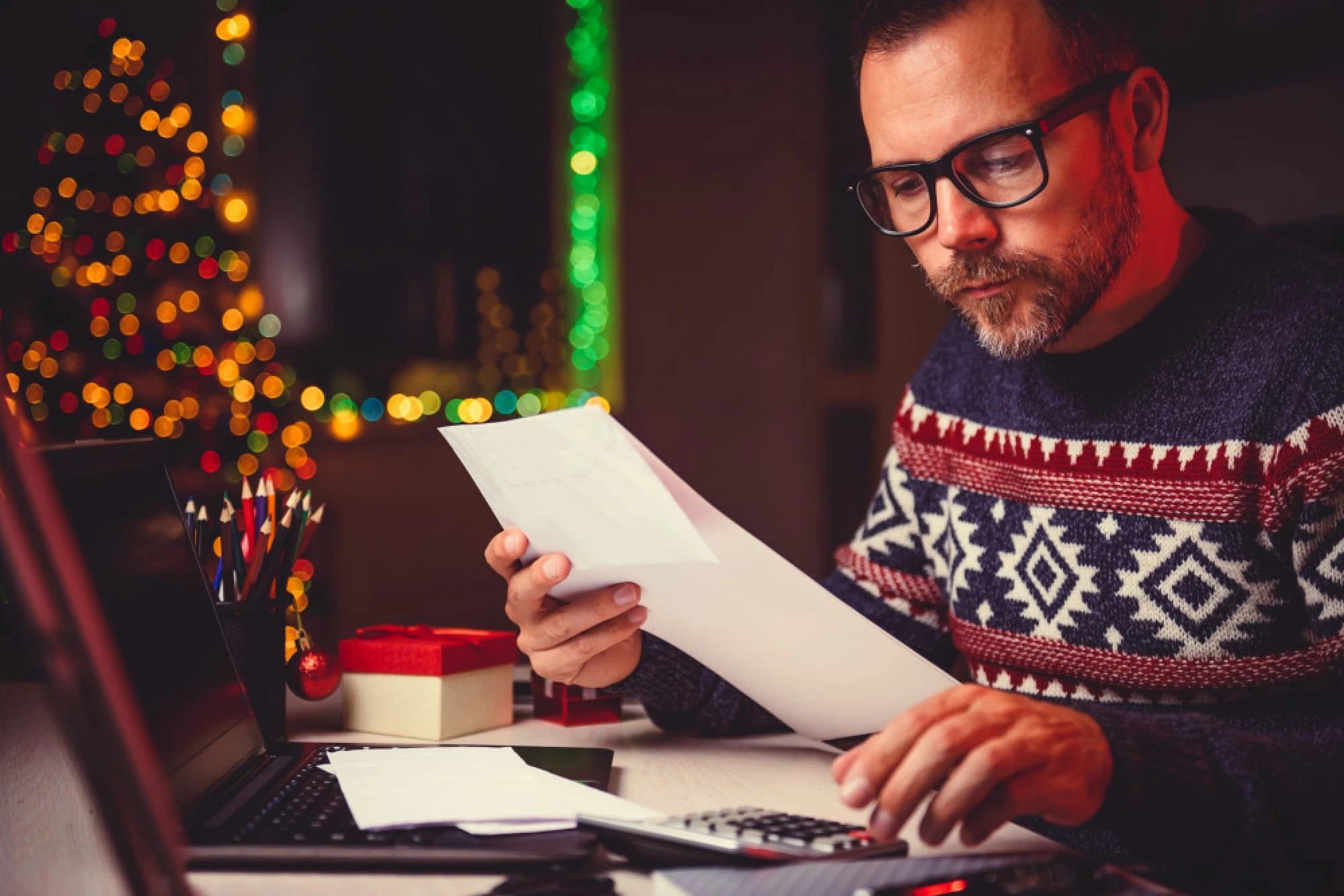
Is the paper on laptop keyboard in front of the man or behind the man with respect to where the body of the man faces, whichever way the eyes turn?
in front

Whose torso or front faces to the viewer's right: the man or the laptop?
the laptop

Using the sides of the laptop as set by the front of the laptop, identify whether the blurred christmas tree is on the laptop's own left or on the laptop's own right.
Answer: on the laptop's own left

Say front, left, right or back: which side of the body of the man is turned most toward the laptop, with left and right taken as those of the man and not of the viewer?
front

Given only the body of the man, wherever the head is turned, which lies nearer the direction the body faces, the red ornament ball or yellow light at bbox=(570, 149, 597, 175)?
the red ornament ball

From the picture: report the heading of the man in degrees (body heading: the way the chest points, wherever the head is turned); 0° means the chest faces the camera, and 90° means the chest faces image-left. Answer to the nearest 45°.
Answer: approximately 45°

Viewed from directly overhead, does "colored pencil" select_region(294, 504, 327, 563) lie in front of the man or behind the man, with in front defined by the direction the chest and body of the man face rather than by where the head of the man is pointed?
in front

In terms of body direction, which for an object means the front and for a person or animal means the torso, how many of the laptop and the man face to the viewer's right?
1

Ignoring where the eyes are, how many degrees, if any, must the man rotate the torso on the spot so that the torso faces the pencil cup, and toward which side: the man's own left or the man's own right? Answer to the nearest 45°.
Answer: approximately 45° to the man's own right

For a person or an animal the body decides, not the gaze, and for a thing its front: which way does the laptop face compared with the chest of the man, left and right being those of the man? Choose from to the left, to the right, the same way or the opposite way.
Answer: the opposite way

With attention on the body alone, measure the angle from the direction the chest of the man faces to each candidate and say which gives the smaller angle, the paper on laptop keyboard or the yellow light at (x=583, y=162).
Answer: the paper on laptop keyboard

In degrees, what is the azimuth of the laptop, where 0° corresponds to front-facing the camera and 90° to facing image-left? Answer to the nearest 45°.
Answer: approximately 270°

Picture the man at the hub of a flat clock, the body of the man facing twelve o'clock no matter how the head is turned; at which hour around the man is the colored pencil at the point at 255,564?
The colored pencil is roughly at 1 o'clock from the man.
